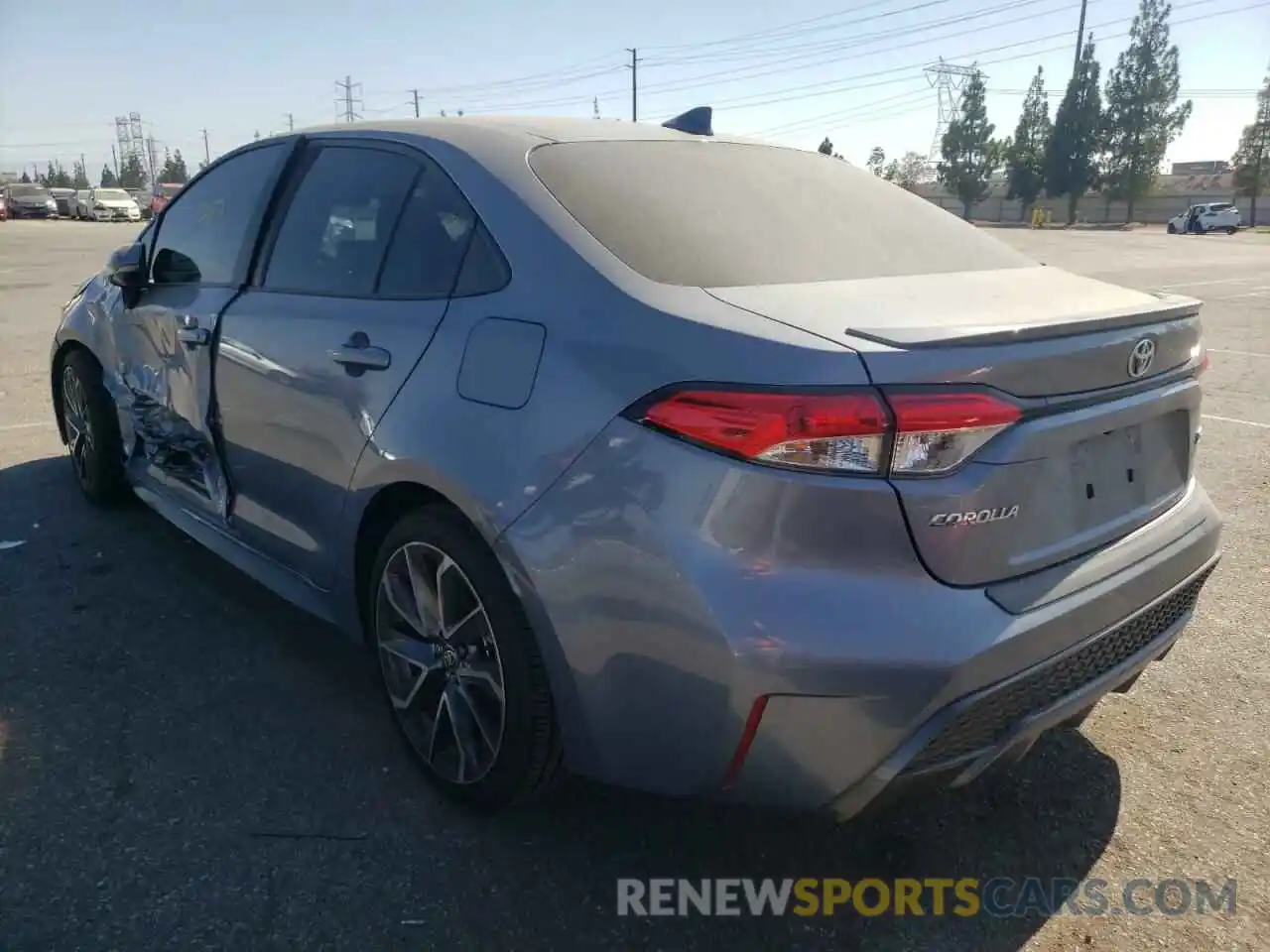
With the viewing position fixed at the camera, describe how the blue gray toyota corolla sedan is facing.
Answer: facing away from the viewer and to the left of the viewer
